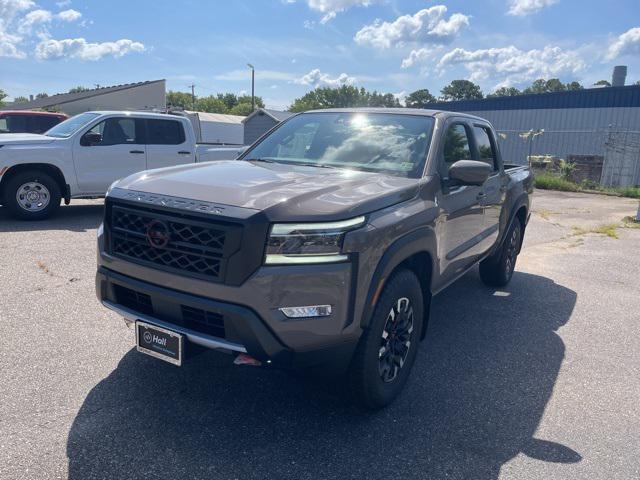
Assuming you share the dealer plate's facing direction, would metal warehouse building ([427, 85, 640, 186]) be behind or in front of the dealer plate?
behind

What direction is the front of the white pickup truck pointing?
to the viewer's left

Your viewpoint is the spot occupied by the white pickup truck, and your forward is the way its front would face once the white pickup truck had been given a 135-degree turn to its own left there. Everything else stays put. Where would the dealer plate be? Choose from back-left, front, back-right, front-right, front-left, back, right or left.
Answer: front-right

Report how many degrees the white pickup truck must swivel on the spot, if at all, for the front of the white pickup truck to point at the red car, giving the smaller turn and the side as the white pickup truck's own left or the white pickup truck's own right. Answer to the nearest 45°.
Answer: approximately 90° to the white pickup truck's own right

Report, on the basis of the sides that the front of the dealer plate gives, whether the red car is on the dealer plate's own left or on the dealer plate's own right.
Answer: on the dealer plate's own right

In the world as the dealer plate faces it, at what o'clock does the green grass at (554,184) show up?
The green grass is roughly at 6 o'clock from the dealer plate.

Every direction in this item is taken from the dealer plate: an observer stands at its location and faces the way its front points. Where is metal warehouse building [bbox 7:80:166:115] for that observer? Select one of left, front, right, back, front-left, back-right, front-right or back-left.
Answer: back-right

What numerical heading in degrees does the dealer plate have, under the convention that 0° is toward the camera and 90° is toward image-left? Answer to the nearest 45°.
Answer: approximately 45°

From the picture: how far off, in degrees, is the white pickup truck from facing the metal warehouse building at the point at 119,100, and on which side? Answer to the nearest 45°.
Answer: approximately 90° to its right
